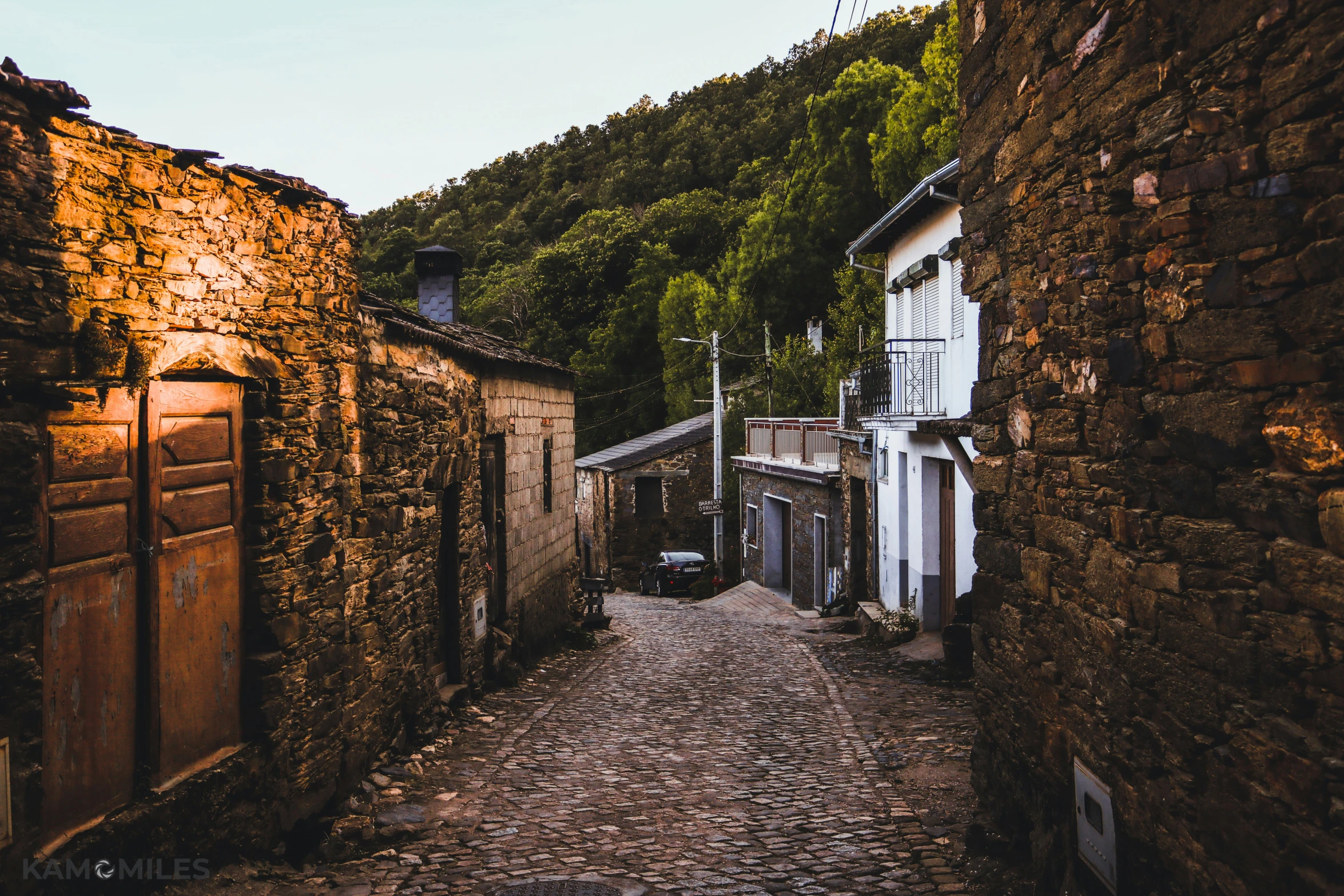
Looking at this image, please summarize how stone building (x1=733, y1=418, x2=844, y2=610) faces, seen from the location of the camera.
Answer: facing the viewer and to the left of the viewer

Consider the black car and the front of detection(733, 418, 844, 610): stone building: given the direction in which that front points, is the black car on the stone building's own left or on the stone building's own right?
on the stone building's own right

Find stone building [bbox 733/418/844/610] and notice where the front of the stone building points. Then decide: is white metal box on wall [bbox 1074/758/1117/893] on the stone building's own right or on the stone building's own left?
on the stone building's own left

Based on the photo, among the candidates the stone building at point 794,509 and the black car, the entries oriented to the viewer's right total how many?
0

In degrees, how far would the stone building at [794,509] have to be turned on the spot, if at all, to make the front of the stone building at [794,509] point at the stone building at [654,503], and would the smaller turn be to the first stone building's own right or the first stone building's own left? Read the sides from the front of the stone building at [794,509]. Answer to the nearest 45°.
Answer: approximately 90° to the first stone building's own right

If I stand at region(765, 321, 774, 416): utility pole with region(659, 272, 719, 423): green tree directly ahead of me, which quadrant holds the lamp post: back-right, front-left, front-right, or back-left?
back-left

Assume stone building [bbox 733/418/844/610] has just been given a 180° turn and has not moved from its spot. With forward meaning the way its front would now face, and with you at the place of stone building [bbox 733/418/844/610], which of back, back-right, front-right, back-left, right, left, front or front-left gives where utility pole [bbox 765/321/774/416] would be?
front-left
